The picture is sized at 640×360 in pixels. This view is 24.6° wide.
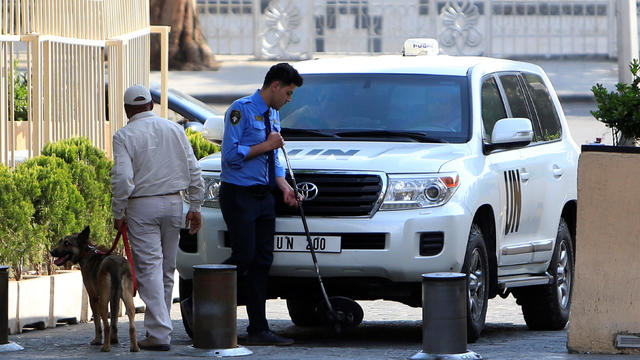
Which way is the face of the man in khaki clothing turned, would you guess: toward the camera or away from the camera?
away from the camera

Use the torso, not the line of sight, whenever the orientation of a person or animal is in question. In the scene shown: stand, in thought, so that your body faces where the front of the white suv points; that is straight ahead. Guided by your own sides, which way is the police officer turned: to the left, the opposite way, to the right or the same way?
to the left

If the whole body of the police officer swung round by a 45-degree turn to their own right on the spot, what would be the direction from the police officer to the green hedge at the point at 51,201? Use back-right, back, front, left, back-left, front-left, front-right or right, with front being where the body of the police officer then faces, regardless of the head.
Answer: back-right

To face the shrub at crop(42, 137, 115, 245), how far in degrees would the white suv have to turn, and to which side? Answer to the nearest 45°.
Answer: approximately 90° to its right

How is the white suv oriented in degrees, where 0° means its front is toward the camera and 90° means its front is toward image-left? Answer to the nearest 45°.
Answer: approximately 45°

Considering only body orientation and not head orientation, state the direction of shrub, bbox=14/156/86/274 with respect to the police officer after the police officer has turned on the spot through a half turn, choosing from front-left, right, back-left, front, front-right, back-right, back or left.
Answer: front

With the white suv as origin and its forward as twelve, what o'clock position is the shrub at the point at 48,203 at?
The shrub is roughly at 2 o'clock from the white suv.

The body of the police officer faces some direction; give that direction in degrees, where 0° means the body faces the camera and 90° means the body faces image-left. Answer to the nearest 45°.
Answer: approximately 315°

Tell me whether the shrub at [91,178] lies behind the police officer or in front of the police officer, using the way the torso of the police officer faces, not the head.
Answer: behind

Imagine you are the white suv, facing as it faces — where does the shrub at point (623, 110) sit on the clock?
The shrub is roughly at 9 o'clock from the white suv.

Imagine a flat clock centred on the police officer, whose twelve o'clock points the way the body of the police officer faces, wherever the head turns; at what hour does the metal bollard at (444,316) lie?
The metal bollard is roughly at 12 o'clock from the police officer.

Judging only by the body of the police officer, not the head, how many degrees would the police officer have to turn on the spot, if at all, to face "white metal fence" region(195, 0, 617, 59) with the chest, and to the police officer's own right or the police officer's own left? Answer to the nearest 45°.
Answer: approximately 135° to the police officer's own left
